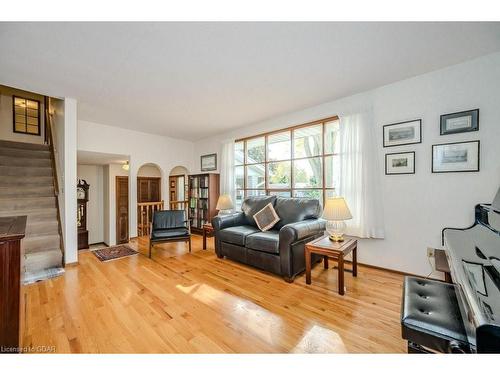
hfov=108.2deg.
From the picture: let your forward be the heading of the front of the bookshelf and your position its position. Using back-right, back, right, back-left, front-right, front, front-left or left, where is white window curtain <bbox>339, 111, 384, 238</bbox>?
left

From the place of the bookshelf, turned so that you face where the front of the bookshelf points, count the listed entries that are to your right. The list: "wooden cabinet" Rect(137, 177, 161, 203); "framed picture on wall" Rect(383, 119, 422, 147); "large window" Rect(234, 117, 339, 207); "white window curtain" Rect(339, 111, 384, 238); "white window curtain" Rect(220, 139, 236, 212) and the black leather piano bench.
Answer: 1

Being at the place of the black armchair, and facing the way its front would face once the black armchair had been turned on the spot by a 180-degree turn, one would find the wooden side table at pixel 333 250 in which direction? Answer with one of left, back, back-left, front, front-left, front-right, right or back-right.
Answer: back-right

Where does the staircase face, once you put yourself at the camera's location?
facing the viewer

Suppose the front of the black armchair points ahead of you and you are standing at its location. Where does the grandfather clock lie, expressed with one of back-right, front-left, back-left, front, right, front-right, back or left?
back-right

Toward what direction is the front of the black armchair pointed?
toward the camera

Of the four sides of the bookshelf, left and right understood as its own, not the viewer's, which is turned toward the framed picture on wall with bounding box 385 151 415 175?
left

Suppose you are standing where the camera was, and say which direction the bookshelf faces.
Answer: facing the viewer and to the left of the viewer

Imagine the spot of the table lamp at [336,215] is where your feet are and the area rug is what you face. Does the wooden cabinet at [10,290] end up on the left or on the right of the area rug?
left

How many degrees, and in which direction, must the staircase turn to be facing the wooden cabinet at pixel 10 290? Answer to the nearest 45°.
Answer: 0° — it already faces it

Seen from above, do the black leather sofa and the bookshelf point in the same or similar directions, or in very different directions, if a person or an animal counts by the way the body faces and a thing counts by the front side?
same or similar directions

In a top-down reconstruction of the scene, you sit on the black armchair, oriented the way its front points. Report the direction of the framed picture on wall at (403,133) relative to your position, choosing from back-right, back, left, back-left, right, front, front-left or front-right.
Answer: front-left

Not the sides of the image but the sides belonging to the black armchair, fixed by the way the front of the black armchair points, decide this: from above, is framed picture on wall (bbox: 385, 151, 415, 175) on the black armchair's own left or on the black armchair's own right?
on the black armchair's own left

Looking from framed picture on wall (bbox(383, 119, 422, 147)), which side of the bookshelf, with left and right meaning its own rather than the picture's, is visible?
left

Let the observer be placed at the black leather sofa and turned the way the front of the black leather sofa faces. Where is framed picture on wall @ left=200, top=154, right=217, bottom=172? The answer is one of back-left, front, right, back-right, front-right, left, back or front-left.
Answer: right

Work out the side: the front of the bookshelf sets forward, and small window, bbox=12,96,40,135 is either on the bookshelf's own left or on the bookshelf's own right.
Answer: on the bookshelf's own right
